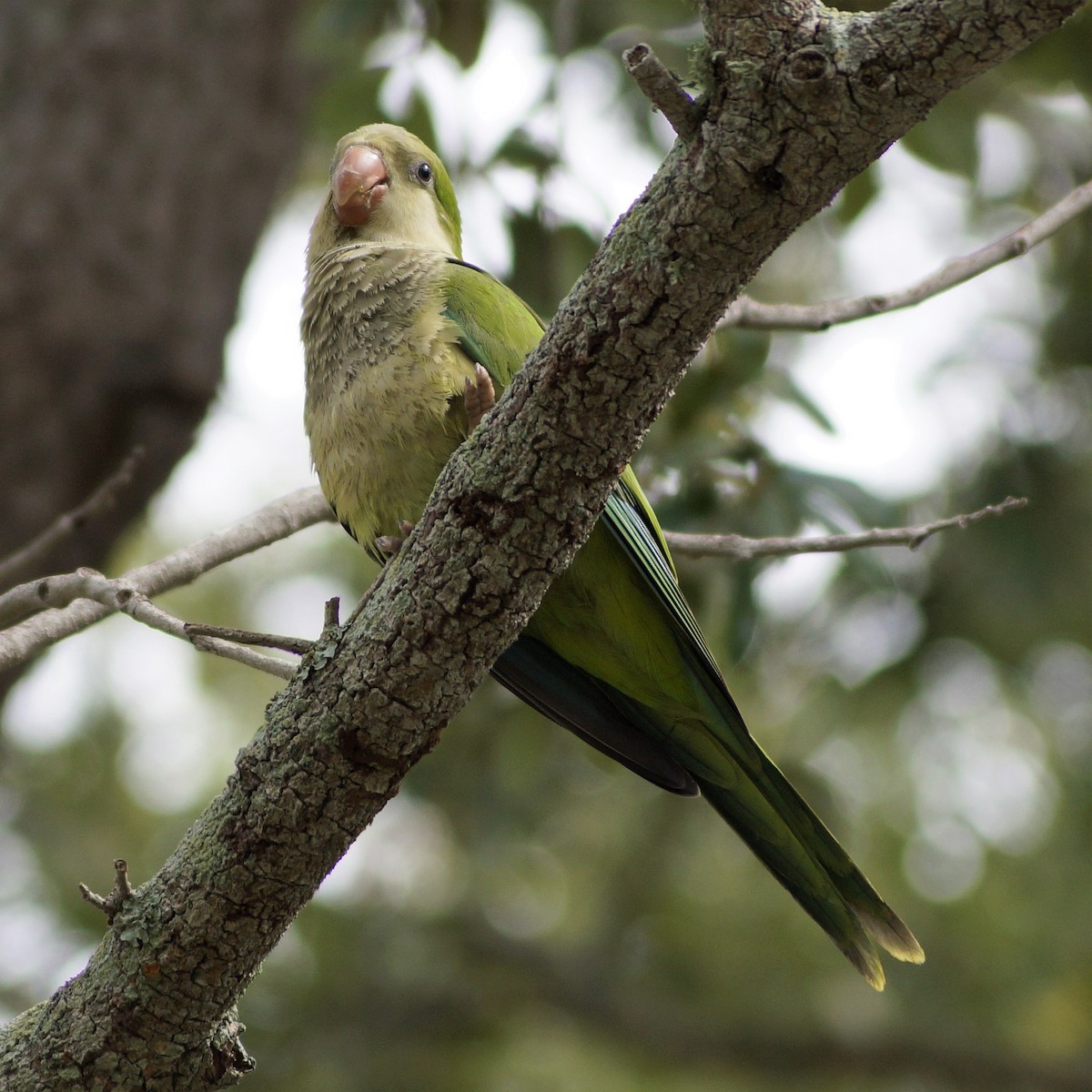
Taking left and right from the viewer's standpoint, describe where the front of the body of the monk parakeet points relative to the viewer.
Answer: facing the viewer and to the left of the viewer

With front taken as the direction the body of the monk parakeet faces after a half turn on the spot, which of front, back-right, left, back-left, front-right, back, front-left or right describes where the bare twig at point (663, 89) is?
back-right

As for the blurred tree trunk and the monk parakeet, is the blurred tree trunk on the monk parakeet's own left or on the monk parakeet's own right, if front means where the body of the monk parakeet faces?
on the monk parakeet's own right
